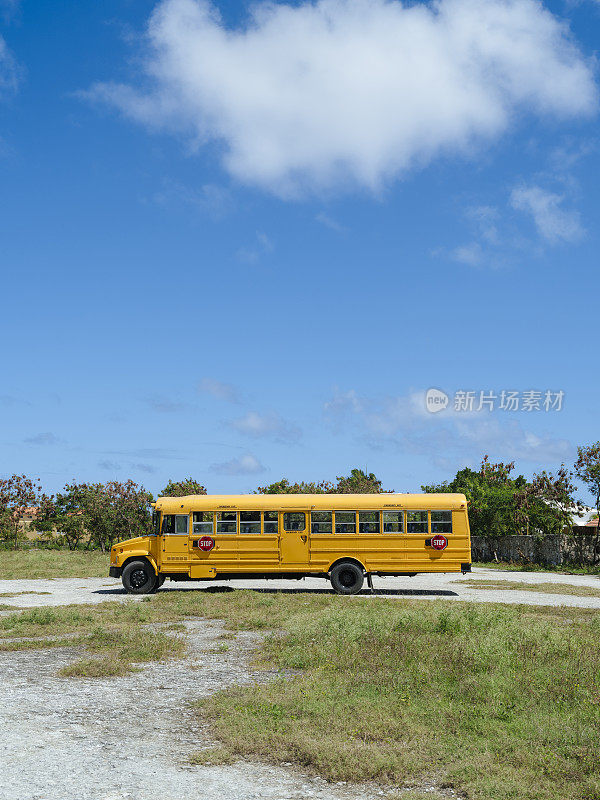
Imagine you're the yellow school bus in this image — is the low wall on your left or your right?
on your right

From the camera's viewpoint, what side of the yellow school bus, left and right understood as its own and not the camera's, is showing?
left

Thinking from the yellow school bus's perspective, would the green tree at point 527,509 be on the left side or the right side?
on its right
